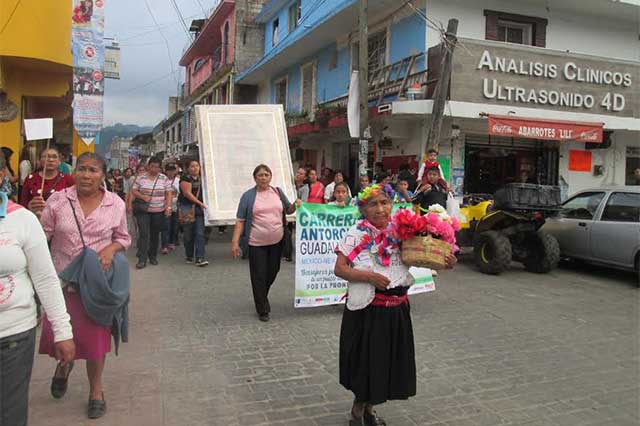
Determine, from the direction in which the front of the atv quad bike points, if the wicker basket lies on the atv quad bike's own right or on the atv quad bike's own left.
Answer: on the atv quad bike's own left

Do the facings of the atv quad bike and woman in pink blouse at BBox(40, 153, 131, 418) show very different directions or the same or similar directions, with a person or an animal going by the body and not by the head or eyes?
very different directions

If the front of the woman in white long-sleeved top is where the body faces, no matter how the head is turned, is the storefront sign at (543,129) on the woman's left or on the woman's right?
on the woman's left

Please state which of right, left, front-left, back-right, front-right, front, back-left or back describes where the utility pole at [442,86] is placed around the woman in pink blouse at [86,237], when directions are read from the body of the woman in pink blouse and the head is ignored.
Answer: back-left

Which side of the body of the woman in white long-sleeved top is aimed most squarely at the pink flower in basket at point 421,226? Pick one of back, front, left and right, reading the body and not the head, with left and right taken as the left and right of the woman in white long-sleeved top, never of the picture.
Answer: left

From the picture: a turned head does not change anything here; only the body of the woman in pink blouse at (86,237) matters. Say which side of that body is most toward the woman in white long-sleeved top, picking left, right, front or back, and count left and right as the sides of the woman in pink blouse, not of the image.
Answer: front

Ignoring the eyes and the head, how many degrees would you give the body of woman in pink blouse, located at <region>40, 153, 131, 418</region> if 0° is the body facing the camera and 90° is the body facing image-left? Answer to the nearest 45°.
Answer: approximately 0°

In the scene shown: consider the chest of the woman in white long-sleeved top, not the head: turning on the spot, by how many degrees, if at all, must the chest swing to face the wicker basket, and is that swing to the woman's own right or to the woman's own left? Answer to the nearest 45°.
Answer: approximately 90° to the woman's own left
